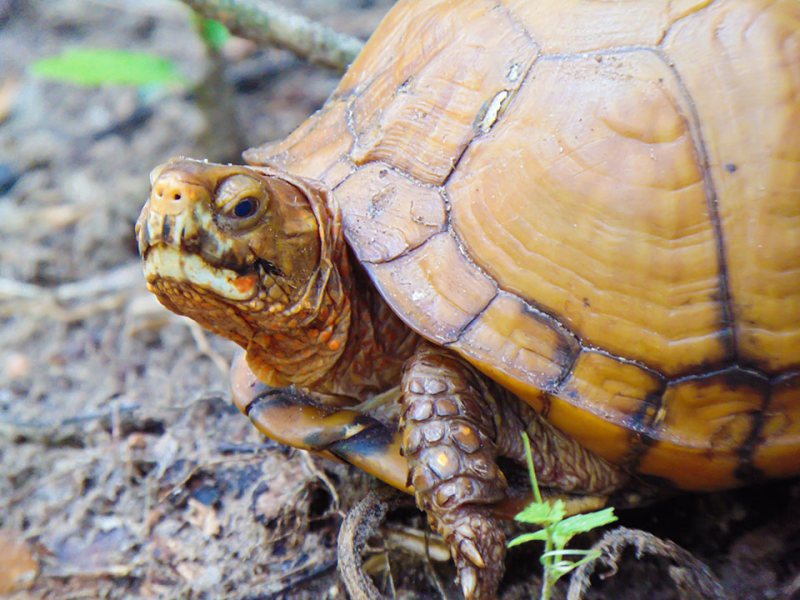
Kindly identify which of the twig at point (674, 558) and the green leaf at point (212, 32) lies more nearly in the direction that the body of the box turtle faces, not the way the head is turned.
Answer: the green leaf

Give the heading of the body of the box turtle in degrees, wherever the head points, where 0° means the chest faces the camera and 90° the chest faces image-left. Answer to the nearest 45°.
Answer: approximately 90°

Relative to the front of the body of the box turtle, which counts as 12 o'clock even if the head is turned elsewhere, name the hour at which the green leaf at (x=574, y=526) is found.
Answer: The green leaf is roughly at 8 o'clock from the box turtle.

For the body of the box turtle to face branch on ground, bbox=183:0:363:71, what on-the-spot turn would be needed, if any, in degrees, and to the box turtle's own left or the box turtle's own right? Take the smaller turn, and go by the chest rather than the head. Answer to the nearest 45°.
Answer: approximately 45° to the box turtle's own right

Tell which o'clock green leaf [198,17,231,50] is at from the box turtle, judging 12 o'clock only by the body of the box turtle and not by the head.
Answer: The green leaf is roughly at 1 o'clock from the box turtle.

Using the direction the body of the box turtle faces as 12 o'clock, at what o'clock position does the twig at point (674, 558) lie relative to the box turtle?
The twig is roughly at 7 o'clock from the box turtle.
